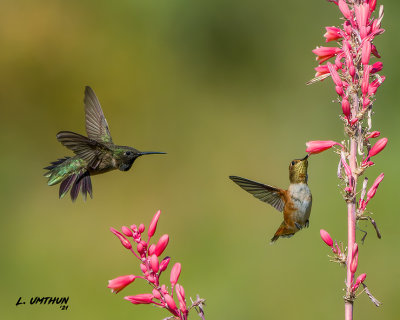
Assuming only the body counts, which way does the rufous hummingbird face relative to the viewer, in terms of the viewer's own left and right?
facing the viewer and to the right of the viewer

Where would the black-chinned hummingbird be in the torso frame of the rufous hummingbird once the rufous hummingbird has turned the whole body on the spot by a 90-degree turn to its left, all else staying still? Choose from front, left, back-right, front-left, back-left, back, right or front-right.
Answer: back-left

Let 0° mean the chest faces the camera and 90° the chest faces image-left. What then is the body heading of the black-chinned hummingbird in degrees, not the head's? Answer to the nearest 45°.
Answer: approximately 270°

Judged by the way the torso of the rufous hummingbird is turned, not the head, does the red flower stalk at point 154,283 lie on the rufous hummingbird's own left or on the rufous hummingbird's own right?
on the rufous hummingbird's own right
